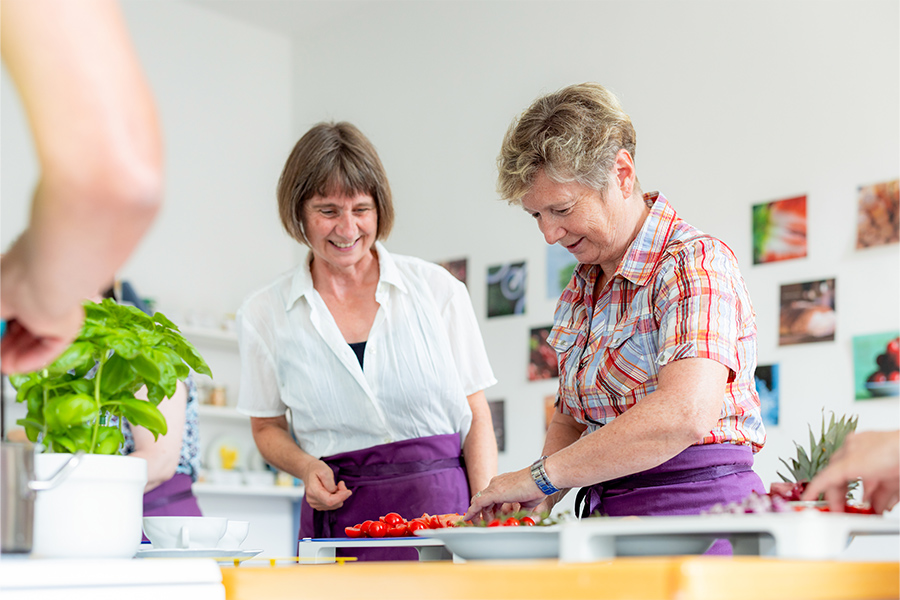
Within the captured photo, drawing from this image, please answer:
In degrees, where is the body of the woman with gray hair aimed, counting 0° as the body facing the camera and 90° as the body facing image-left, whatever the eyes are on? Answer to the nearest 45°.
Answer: approximately 45°

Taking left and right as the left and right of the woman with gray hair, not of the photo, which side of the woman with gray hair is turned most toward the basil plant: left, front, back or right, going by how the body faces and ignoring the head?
front

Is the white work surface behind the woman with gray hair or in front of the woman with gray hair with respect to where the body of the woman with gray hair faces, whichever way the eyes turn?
in front

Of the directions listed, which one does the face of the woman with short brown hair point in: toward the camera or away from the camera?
toward the camera

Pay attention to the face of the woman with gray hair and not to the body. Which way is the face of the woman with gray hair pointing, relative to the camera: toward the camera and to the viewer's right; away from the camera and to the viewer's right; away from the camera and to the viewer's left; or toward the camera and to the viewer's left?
toward the camera and to the viewer's left

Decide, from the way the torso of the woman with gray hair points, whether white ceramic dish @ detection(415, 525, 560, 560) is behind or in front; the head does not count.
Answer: in front

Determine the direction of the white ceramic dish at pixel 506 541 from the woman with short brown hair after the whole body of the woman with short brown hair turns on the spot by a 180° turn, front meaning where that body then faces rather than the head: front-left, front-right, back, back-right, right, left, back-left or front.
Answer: back

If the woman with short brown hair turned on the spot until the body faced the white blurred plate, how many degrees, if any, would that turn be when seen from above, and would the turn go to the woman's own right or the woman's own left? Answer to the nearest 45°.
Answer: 0° — they already face it

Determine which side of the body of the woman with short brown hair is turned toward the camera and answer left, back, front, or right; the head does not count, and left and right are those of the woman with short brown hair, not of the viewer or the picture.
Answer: front

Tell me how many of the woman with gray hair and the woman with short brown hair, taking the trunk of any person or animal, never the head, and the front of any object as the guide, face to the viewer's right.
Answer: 0
